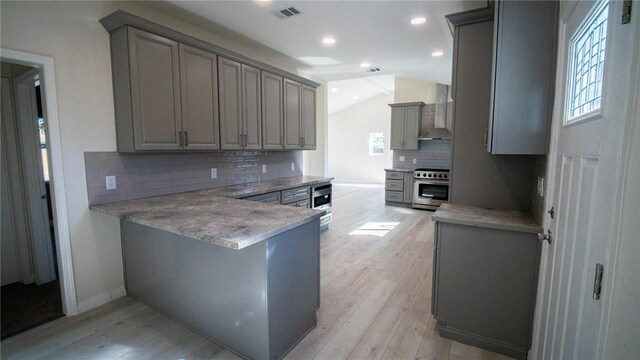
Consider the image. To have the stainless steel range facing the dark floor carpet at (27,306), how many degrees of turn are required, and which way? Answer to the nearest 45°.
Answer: approximately 45° to its right

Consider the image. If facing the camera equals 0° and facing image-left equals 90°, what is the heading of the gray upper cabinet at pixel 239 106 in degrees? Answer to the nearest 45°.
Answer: approximately 315°

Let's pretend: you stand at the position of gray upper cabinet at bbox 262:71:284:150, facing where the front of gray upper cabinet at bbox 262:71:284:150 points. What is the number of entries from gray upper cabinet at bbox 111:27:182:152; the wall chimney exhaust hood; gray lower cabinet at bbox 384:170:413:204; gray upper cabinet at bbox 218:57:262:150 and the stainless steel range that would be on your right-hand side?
2

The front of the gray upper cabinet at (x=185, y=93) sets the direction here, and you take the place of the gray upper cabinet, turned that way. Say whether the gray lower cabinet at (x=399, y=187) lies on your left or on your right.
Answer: on your left

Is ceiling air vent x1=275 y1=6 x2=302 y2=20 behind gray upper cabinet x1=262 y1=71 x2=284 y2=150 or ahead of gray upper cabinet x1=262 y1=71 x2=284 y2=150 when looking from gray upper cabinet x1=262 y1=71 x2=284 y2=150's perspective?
ahead

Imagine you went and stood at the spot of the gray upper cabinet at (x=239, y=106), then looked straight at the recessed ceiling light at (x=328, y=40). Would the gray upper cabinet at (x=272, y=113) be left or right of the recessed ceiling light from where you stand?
left

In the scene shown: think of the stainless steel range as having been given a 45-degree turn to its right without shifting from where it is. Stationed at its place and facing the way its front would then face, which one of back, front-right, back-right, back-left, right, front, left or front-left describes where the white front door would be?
front-left

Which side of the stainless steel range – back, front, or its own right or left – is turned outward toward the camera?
front

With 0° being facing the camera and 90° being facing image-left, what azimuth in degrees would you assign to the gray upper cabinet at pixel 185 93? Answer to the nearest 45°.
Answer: approximately 315°

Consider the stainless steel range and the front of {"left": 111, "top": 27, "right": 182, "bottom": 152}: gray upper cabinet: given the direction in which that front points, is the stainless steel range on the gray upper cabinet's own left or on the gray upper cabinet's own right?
on the gray upper cabinet's own left

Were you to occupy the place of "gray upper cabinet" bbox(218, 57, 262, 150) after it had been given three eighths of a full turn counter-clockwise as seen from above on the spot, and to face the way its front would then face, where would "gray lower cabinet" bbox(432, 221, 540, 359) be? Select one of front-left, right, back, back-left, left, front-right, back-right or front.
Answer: back-right
